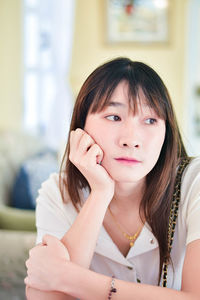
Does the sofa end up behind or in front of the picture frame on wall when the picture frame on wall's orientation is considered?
in front

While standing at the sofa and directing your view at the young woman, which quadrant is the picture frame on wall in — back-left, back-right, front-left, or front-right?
back-left

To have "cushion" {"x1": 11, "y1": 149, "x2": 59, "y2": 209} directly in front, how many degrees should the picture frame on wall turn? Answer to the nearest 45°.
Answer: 0° — it already faces it

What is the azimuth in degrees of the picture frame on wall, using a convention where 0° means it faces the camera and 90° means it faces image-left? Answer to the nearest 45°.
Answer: approximately 0°

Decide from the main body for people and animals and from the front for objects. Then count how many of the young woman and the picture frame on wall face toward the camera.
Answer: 2

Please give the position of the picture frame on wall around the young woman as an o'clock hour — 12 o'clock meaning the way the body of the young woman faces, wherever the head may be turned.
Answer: The picture frame on wall is roughly at 6 o'clock from the young woman.

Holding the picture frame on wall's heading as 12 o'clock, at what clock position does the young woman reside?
The young woman is roughly at 12 o'clock from the picture frame on wall.

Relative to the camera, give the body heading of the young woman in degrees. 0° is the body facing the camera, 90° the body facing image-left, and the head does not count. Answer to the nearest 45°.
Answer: approximately 0°

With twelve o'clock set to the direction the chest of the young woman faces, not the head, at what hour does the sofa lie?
The sofa is roughly at 5 o'clock from the young woman.
